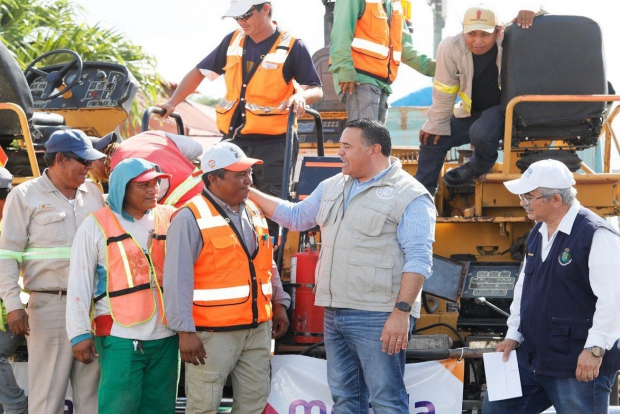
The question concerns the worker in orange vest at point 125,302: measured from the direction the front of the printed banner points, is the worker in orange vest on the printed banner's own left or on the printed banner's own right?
on the printed banner's own right

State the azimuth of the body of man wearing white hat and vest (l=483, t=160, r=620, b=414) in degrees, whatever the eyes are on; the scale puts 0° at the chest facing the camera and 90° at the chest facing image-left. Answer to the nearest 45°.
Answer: approximately 45°

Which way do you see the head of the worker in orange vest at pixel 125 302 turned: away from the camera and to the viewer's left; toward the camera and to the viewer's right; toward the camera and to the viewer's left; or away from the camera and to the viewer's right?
toward the camera and to the viewer's right

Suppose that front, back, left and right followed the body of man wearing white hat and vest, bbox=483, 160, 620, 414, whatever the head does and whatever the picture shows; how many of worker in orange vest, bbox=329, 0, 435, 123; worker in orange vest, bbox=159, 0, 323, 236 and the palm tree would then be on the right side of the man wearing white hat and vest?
3

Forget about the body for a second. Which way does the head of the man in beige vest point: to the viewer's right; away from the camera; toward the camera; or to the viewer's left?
to the viewer's left
